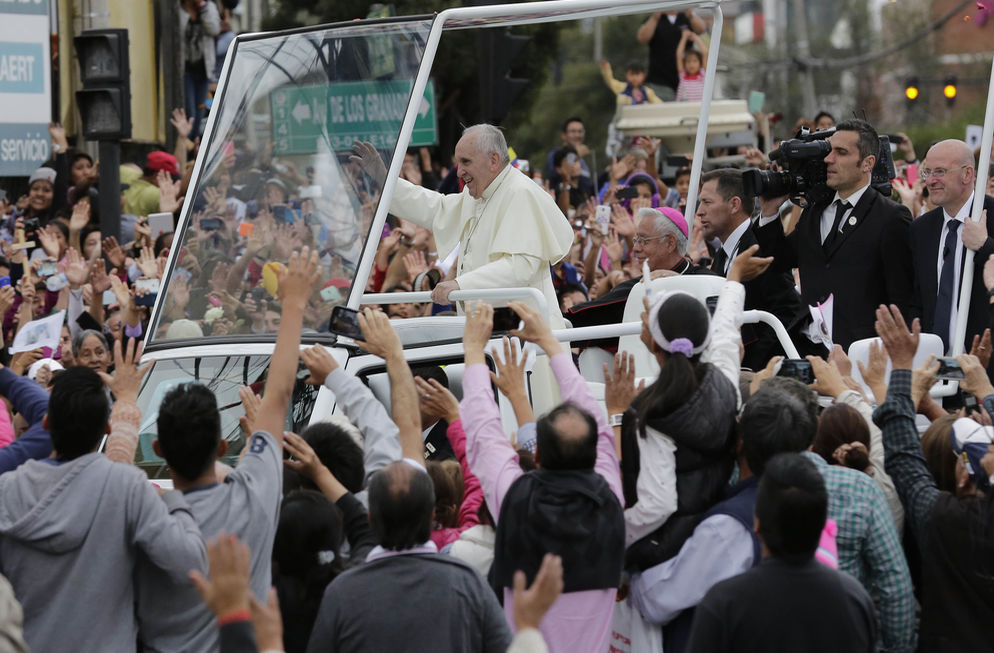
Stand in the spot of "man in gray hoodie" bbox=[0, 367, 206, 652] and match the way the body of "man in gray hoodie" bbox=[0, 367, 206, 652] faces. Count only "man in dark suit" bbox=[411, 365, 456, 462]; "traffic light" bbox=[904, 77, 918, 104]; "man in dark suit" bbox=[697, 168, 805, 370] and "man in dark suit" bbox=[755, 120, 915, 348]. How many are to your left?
0

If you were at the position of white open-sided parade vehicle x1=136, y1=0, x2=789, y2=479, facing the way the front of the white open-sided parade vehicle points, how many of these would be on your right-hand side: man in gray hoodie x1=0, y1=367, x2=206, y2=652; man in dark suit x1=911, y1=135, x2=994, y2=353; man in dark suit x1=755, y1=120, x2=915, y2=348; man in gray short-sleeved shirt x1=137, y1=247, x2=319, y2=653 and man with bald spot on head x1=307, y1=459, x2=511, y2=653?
0

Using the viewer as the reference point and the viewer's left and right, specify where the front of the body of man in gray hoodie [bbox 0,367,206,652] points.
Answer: facing away from the viewer

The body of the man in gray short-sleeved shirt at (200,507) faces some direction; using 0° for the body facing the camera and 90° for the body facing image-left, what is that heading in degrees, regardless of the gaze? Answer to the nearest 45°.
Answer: approximately 180°

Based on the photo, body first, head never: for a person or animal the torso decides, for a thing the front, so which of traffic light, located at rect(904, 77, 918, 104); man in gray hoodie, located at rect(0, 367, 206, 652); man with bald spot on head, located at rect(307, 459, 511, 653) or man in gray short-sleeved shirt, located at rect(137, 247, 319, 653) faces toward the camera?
the traffic light

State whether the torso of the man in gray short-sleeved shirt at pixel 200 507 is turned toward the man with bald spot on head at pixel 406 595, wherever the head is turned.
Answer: no

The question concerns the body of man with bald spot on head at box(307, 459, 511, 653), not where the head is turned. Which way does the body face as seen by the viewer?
away from the camera

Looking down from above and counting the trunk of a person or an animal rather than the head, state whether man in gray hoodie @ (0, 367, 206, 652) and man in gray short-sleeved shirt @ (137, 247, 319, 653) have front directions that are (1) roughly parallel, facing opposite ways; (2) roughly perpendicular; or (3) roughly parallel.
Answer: roughly parallel

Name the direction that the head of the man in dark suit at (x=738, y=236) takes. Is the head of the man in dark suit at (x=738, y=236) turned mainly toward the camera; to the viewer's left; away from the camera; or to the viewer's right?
to the viewer's left

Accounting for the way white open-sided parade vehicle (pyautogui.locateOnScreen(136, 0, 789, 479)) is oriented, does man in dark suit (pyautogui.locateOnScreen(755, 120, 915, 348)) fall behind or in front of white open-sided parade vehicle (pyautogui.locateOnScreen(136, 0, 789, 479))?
behind

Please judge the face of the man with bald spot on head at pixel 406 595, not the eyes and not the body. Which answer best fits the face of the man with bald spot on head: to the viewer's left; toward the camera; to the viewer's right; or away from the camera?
away from the camera

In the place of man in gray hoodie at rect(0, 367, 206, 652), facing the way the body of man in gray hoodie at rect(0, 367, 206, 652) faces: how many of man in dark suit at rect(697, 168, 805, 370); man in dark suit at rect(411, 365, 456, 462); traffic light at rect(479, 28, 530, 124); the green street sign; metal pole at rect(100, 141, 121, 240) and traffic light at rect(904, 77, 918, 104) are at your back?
0

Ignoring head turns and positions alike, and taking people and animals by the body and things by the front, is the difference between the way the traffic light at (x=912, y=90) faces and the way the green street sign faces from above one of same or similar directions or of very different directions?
same or similar directions

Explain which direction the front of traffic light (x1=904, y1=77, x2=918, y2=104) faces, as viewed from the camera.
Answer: facing the viewer

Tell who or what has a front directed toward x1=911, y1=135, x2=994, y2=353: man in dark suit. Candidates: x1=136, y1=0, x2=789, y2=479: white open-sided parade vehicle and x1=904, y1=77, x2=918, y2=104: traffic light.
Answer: the traffic light

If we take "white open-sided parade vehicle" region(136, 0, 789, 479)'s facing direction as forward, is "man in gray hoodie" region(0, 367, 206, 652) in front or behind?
in front

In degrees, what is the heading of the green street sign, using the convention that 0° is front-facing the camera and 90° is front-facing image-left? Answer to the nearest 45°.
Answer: approximately 0°

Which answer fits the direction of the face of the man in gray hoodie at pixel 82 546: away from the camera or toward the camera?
away from the camera
